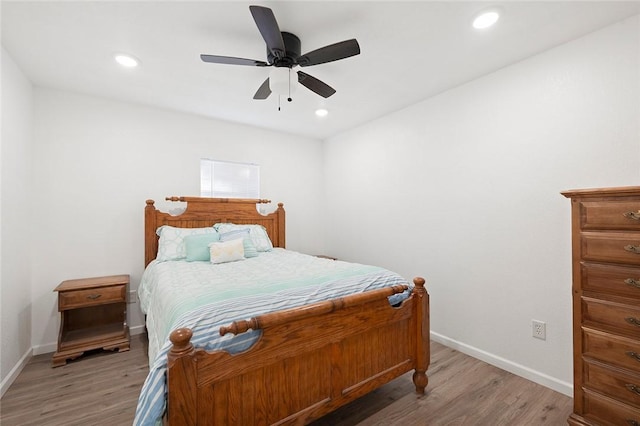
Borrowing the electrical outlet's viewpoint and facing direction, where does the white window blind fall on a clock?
The white window blind is roughly at 1 o'clock from the electrical outlet.

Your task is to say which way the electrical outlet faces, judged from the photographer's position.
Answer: facing the viewer and to the left of the viewer

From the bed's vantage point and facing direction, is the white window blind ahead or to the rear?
to the rear

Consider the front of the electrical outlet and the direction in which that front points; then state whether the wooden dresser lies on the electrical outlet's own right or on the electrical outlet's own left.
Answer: on the electrical outlet's own left

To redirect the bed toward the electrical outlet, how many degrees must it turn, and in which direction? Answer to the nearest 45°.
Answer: approximately 45° to its left

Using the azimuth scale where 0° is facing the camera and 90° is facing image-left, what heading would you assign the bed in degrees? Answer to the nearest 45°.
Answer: approximately 315°

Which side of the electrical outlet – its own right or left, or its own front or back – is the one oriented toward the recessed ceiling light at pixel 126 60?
front

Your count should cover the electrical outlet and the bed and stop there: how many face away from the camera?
0

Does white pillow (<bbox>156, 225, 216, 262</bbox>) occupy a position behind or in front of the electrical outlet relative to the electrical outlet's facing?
in front

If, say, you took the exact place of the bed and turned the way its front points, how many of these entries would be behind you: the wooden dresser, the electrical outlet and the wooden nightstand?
1
